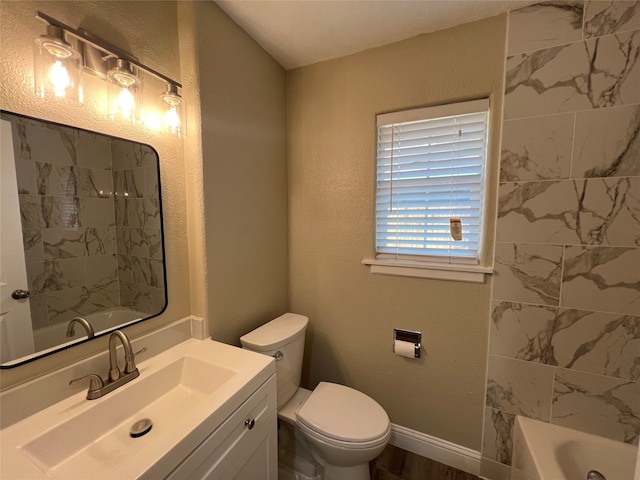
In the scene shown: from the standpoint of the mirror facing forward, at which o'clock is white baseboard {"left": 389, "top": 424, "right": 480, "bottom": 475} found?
The white baseboard is roughly at 11 o'clock from the mirror.

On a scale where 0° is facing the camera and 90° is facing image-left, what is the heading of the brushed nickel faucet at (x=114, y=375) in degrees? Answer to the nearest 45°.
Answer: approximately 315°

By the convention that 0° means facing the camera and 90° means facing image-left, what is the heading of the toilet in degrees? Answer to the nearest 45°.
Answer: approximately 315°

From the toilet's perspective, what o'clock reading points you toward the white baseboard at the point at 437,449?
The white baseboard is roughly at 10 o'clock from the toilet.

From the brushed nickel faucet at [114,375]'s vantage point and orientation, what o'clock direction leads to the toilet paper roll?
The toilet paper roll is roughly at 11 o'clock from the brushed nickel faucet.
